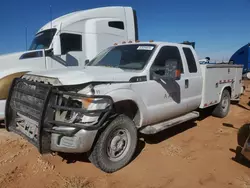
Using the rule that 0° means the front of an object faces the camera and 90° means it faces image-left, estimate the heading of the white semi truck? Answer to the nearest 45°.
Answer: approximately 90°

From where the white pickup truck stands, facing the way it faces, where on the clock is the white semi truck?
The white semi truck is roughly at 4 o'clock from the white pickup truck.

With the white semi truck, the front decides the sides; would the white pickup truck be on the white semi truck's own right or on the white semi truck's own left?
on the white semi truck's own left
